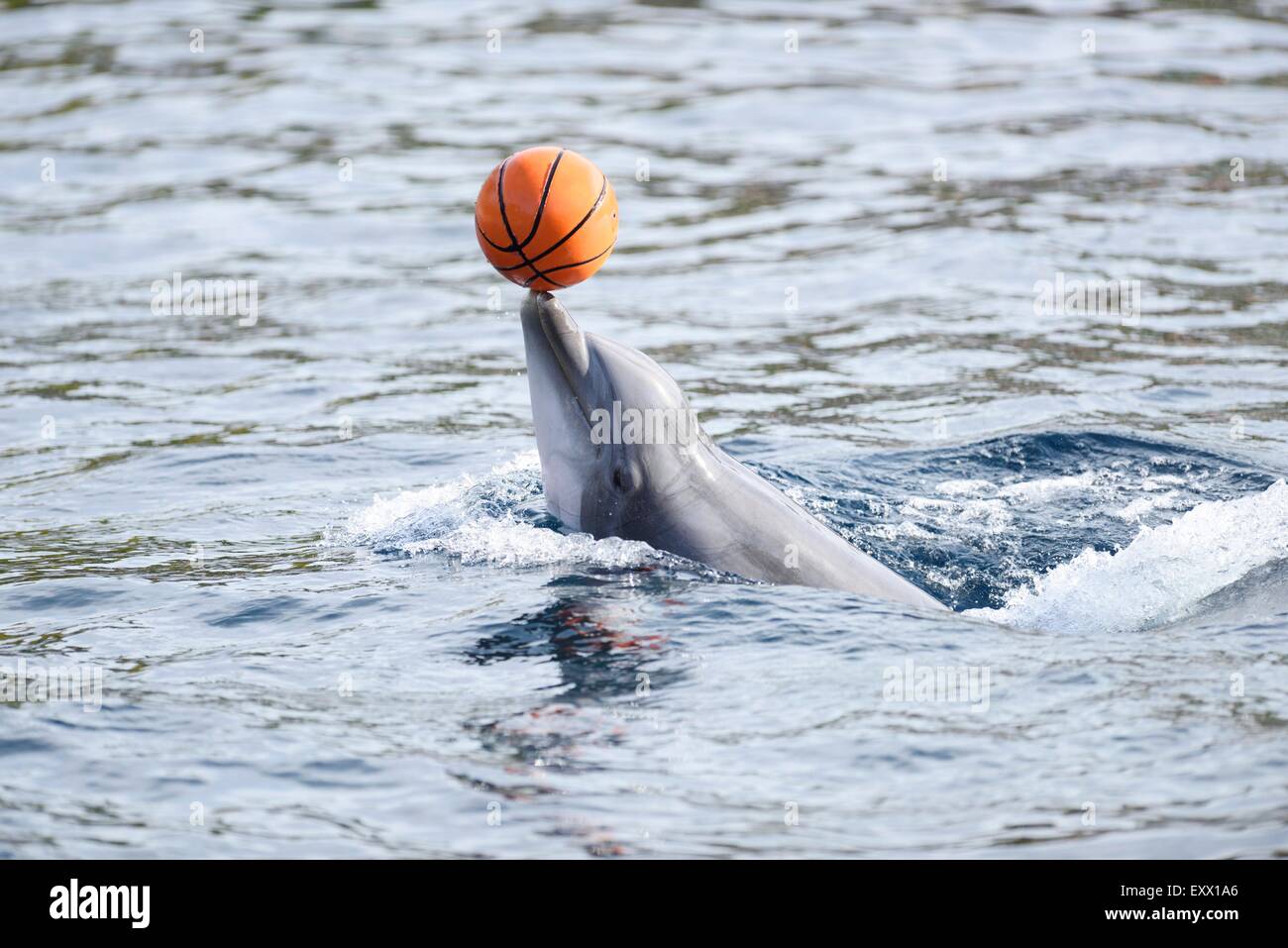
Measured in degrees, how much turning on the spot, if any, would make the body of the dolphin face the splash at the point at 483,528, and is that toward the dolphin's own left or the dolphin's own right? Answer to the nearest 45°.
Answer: approximately 45° to the dolphin's own right

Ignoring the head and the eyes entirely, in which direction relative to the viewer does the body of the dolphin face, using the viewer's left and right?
facing to the left of the viewer

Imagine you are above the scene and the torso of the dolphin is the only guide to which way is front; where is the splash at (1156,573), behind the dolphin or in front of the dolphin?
behind
